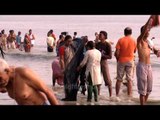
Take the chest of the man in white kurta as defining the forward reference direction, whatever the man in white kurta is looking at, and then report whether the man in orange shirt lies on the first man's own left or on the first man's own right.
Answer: on the first man's own right

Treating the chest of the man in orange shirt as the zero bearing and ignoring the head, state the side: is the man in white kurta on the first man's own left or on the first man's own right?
on the first man's own left

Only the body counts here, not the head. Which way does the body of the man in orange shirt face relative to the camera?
away from the camera

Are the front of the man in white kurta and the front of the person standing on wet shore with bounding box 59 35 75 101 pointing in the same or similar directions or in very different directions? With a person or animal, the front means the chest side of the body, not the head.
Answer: very different directions

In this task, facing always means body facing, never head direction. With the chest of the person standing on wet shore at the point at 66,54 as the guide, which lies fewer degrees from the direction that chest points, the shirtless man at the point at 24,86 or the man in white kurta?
the man in white kurta

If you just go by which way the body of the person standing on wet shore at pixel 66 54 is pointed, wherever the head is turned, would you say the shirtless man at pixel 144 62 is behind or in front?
in front

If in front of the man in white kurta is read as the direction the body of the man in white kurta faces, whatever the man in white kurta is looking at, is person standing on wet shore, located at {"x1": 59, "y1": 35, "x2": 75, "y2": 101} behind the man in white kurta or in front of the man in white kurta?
in front

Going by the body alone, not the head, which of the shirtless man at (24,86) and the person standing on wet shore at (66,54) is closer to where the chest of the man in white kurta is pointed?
the person standing on wet shore

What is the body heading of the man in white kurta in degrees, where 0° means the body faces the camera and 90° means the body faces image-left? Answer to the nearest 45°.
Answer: approximately 135°
